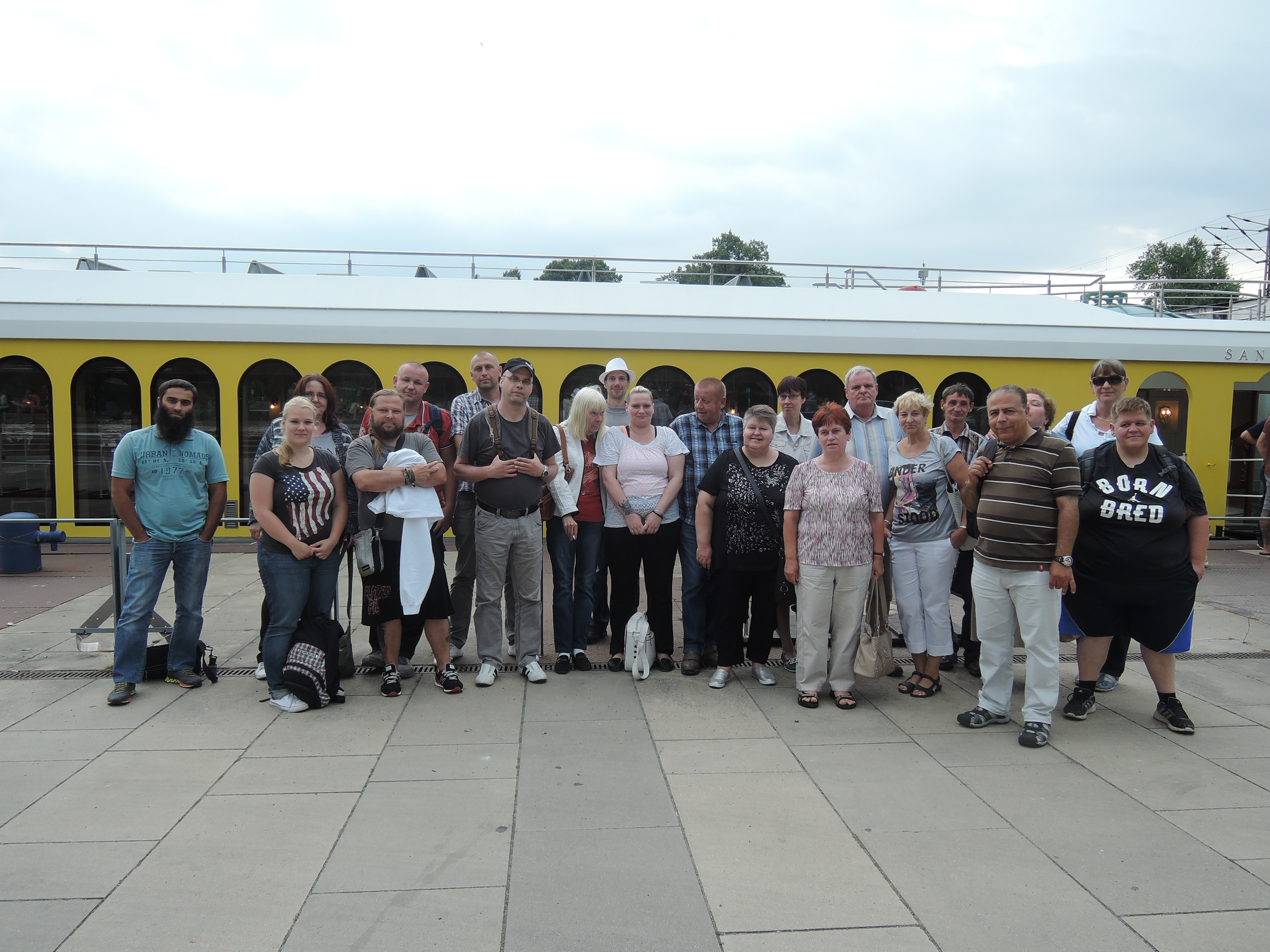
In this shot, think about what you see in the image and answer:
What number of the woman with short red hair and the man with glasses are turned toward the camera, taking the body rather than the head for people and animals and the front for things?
2

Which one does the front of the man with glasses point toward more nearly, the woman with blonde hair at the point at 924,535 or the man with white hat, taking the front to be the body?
the woman with blonde hair

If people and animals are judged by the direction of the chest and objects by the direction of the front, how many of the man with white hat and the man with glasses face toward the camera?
2

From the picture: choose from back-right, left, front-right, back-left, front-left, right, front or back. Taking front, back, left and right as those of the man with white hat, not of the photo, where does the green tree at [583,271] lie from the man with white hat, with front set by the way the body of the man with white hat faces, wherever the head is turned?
back

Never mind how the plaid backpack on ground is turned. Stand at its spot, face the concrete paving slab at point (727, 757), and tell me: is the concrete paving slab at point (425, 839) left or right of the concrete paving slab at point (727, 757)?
right
